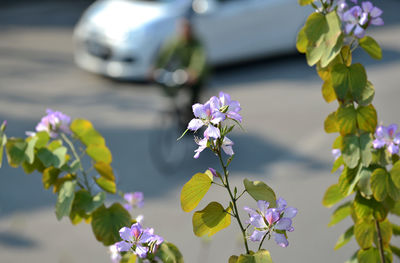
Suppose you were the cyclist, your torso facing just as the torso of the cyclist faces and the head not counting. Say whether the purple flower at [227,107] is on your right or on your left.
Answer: on your left

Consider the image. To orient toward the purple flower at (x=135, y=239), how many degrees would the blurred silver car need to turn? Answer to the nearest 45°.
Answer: approximately 45° to its left

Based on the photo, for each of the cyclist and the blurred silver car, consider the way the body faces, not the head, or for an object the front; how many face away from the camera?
0

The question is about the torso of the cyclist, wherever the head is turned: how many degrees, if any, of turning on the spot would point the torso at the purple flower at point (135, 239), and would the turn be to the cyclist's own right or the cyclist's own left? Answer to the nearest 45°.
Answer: approximately 45° to the cyclist's own left

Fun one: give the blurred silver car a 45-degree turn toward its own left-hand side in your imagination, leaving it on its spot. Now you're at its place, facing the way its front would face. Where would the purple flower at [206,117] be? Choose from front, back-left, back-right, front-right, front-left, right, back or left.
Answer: front

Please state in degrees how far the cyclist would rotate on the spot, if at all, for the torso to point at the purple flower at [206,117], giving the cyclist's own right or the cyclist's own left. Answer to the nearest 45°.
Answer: approximately 45° to the cyclist's own left

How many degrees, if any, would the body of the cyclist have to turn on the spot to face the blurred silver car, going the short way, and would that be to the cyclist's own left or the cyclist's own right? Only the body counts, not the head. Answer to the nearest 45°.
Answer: approximately 135° to the cyclist's own right

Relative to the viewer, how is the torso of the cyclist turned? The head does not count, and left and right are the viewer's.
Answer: facing the viewer and to the left of the viewer

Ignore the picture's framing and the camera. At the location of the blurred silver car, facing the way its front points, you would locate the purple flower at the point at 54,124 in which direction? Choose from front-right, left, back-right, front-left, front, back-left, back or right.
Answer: front-left

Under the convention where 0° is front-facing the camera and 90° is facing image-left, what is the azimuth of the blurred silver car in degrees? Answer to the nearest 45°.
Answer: approximately 45°

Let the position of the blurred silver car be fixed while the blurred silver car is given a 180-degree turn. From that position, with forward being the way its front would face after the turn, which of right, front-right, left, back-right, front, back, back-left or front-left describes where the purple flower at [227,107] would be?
back-right
